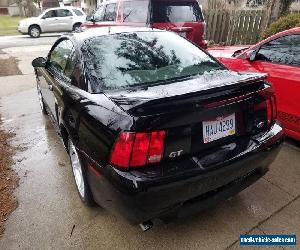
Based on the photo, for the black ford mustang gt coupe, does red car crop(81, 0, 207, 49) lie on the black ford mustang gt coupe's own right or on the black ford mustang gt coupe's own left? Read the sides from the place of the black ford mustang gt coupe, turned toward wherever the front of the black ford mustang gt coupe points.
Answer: on the black ford mustang gt coupe's own right

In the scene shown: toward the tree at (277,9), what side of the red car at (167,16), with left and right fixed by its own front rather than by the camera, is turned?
right

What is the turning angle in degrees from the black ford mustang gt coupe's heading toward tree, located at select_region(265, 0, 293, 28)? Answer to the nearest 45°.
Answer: approximately 90° to its right

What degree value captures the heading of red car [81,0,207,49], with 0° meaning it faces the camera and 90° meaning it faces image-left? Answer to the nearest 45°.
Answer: approximately 135°

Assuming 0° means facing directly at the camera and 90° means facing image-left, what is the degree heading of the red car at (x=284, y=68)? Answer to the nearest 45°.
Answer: approximately 135°

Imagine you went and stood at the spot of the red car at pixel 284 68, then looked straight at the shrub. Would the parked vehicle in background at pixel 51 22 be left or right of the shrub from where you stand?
left

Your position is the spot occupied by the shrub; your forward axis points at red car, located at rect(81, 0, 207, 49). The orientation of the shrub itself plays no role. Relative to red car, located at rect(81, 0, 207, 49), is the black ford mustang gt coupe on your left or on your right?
left

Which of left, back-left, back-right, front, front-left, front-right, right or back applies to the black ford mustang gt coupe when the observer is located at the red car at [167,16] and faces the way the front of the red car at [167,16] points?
back-left

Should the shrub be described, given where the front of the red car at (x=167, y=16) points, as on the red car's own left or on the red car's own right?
on the red car's own right

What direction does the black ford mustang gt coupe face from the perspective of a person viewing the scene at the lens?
facing away from the viewer and to the left of the viewer
